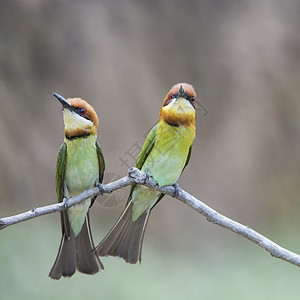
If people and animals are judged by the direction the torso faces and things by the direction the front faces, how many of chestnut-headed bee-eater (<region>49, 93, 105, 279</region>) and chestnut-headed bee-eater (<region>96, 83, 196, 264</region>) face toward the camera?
2

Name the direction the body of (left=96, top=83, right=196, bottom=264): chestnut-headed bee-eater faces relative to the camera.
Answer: toward the camera
